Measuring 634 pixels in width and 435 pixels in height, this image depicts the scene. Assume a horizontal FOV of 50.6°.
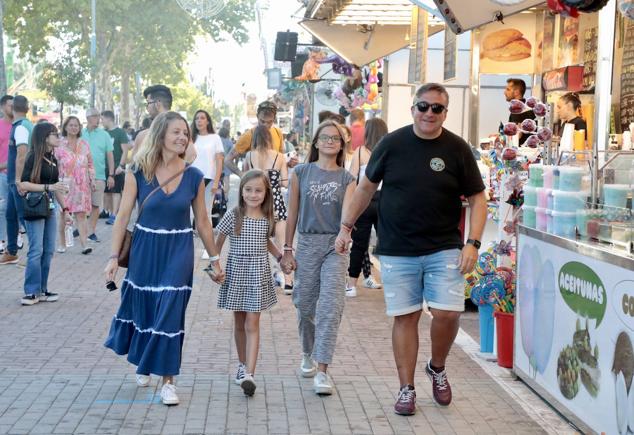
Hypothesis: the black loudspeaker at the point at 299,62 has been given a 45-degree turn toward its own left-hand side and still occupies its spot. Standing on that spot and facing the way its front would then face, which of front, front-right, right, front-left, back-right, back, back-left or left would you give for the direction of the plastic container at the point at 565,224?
front

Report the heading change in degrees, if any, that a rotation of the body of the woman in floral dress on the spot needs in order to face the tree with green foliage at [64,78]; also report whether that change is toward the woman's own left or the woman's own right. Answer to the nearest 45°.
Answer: approximately 180°

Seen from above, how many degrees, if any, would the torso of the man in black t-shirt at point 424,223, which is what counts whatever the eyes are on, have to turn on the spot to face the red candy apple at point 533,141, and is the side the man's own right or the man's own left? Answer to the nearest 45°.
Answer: approximately 135° to the man's own left

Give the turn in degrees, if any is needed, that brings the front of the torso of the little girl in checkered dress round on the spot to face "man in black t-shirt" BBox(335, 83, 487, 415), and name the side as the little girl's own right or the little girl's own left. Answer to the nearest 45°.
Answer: approximately 45° to the little girl's own left

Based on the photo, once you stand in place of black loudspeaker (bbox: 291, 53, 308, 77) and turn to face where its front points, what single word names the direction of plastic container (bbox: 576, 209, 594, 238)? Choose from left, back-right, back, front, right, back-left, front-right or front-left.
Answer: front-left

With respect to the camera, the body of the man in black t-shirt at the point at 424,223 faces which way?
toward the camera

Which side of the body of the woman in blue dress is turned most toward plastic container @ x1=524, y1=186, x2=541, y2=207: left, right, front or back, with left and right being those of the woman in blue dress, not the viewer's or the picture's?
left

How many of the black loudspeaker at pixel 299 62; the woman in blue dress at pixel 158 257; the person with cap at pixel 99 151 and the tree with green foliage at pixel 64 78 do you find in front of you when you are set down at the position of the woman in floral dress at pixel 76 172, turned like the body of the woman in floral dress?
1

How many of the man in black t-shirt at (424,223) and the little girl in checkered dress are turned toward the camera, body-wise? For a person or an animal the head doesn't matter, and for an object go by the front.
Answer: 2

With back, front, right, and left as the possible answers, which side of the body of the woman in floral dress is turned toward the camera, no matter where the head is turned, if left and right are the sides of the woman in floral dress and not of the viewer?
front

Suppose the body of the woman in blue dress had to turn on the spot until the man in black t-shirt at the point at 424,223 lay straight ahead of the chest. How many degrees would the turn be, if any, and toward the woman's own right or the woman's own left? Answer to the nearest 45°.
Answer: approximately 90° to the woman's own left

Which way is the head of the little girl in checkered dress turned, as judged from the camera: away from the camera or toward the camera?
toward the camera
